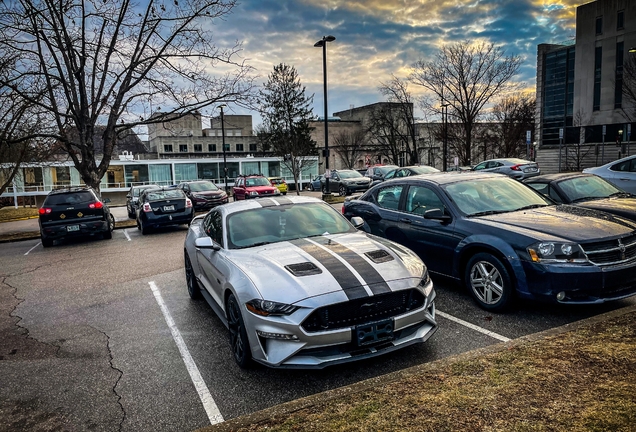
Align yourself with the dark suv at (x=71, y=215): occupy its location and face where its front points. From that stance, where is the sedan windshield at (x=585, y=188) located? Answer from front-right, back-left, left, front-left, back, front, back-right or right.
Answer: back-right

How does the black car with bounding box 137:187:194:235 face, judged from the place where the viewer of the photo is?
facing away from the viewer

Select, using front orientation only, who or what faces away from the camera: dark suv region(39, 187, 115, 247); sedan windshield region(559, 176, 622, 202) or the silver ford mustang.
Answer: the dark suv

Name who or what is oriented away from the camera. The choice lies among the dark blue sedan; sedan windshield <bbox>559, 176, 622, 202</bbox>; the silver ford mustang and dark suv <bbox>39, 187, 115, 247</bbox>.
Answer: the dark suv

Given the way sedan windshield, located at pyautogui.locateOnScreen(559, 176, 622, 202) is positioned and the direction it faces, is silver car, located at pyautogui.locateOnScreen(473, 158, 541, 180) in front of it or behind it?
behind

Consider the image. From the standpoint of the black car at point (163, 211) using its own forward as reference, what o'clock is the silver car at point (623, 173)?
The silver car is roughly at 4 o'clock from the black car.

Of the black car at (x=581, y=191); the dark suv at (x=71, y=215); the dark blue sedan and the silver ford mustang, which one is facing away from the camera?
the dark suv

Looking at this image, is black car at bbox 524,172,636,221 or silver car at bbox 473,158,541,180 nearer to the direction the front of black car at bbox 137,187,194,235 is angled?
the silver car

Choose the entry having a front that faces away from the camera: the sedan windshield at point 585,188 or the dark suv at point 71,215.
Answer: the dark suv

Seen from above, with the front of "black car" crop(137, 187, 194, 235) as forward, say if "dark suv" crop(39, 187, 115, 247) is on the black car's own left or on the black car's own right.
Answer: on the black car's own left

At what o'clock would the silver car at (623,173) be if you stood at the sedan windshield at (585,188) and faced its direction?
The silver car is roughly at 8 o'clock from the sedan windshield.

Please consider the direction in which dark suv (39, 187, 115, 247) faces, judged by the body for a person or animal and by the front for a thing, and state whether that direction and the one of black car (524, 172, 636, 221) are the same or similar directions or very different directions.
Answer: very different directions

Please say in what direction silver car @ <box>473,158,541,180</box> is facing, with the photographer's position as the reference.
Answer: facing away from the viewer and to the left of the viewer

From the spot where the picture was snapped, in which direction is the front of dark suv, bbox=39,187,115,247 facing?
facing away from the viewer
